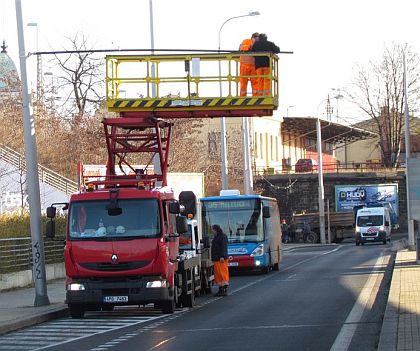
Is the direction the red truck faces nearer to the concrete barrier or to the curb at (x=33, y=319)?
the curb

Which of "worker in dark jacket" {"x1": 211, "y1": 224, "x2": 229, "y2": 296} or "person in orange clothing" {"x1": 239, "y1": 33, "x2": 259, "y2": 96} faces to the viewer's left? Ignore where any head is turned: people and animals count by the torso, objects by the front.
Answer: the worker in dark jacket

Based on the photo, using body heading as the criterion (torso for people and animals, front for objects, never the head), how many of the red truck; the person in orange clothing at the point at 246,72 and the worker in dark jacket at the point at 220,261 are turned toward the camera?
1

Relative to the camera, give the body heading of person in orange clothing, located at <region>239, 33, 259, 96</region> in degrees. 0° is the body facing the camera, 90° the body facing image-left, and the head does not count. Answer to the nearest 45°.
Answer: approximately 225°

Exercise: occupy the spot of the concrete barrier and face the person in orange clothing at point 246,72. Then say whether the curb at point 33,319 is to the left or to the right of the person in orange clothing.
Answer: right

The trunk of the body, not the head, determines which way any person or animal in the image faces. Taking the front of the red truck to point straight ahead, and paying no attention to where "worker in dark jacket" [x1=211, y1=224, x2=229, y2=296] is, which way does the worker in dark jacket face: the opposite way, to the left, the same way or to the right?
to the right

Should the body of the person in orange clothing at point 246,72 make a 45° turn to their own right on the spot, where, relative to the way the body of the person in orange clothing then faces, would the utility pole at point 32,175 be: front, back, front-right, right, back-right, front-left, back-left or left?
back

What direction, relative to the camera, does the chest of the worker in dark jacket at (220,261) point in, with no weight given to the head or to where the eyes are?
to the viewer's left

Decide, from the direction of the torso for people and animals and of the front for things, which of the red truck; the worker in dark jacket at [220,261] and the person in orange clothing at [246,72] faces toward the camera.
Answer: the red truck

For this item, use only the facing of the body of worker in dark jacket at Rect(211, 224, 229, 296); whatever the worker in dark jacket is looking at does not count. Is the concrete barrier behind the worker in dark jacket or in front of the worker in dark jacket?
in front
